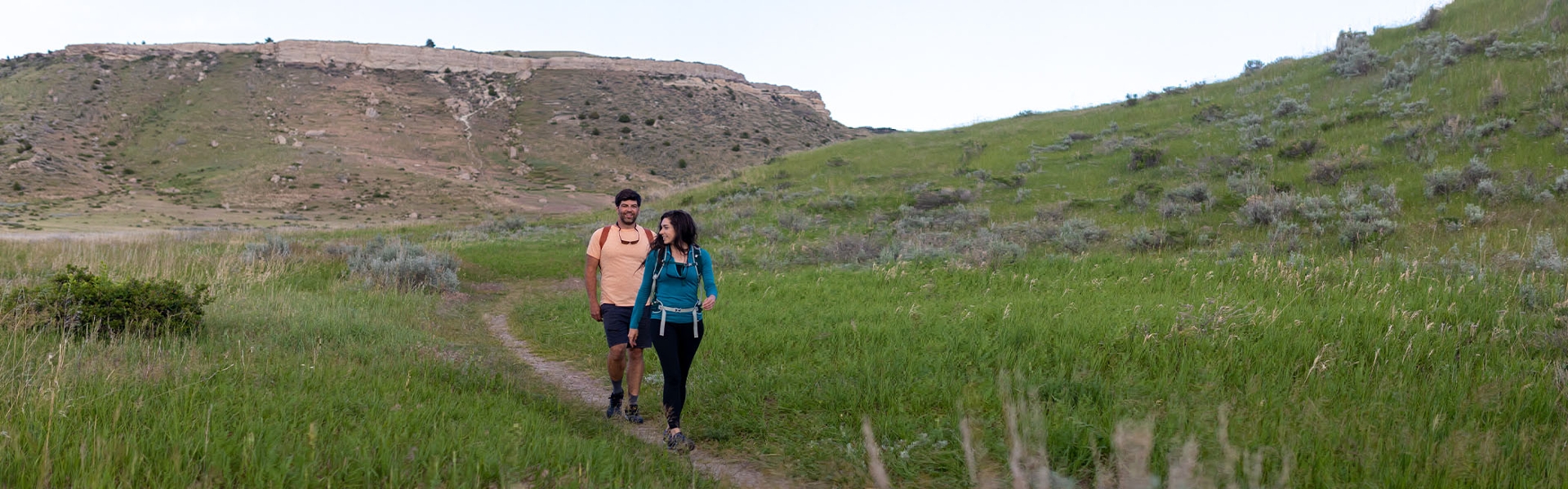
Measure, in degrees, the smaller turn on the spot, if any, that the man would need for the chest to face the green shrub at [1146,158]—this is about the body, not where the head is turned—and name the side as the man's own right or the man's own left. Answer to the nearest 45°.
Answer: approximately 135° to the man's own left

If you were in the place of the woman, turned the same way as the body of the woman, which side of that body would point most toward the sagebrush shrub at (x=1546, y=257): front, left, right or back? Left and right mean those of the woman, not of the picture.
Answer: left

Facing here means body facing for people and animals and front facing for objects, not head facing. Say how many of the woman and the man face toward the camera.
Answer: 2

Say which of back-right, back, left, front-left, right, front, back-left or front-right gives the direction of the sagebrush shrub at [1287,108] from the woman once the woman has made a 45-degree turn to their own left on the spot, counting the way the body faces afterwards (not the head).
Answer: left

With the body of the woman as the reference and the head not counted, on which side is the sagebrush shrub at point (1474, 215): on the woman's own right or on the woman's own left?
on the woman's own left

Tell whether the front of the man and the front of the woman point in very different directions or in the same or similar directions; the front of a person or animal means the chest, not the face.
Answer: same or similar directions

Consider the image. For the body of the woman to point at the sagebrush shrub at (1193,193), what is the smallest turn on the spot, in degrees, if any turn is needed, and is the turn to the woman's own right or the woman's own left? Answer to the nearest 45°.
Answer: approximately 135° to the woman's own left

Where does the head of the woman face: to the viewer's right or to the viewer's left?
to the viewer's left

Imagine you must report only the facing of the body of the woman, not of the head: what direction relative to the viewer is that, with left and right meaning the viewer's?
facing the viewer

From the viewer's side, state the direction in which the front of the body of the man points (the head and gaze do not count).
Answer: toward the camera

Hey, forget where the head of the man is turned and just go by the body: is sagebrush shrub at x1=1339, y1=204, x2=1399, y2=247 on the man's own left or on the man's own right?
on the man's own left

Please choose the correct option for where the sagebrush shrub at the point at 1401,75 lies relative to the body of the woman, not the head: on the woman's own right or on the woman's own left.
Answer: on the woman's own left
